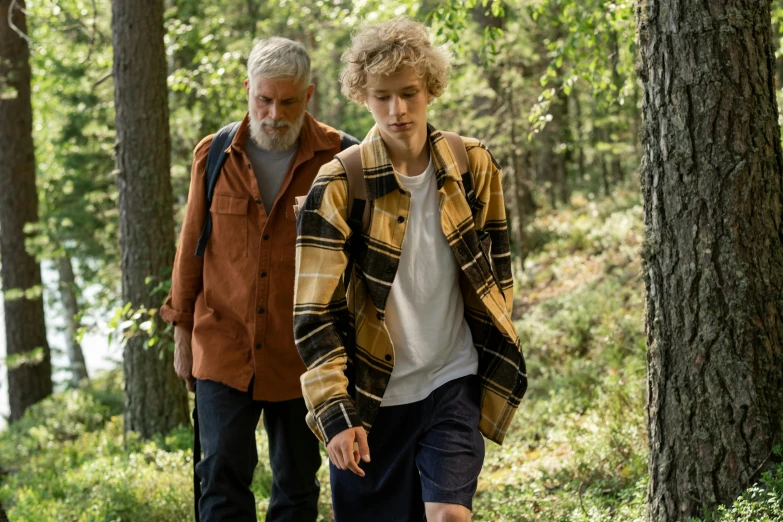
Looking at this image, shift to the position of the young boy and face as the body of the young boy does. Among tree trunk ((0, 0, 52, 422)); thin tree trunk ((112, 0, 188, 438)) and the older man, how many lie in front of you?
0

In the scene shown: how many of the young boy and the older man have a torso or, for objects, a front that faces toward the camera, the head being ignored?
2

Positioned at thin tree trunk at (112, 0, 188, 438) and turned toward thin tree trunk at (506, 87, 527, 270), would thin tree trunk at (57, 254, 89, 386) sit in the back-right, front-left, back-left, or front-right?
front-left

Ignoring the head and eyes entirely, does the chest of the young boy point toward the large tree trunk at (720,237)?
no

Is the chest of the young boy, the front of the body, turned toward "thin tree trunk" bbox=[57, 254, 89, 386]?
no

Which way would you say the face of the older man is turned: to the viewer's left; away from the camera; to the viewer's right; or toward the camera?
toward the camera

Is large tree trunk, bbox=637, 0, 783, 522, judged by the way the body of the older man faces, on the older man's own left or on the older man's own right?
on the older man's own left

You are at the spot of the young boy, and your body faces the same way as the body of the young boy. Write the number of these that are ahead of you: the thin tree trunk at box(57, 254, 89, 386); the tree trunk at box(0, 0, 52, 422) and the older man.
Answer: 0

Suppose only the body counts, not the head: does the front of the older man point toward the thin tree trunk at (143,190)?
no

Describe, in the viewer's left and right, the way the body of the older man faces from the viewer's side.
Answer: facing the viewer

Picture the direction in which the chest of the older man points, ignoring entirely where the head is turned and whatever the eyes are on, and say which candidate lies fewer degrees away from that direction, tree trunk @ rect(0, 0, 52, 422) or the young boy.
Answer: the young boy

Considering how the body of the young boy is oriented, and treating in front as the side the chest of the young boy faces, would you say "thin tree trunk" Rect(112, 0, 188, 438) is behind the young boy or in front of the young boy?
behind

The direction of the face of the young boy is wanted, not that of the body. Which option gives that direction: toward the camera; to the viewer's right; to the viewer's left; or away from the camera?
toward the camera

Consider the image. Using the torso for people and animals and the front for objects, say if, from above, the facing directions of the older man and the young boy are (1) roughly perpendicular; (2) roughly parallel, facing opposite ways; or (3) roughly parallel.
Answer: roughly parallel

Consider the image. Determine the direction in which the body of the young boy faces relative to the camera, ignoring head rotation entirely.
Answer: toward the camera
